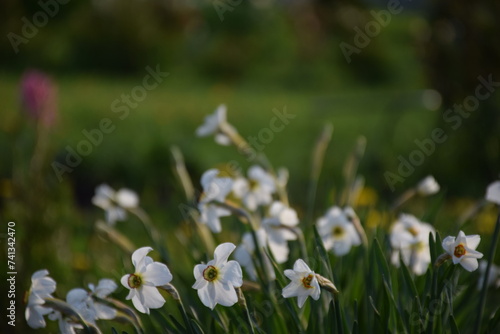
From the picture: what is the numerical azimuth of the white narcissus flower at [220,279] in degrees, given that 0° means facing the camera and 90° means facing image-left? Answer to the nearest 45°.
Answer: approximately 45°

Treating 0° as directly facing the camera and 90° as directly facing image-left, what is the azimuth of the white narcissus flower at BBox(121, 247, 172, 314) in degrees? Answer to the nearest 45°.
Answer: approximately 45°

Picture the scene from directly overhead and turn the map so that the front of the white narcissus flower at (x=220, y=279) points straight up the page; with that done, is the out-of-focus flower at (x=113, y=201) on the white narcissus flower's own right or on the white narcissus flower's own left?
on the white narcissus flower's own right

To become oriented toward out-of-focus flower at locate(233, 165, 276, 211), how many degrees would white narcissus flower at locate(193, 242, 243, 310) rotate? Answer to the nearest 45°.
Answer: approximately 135° to its right
